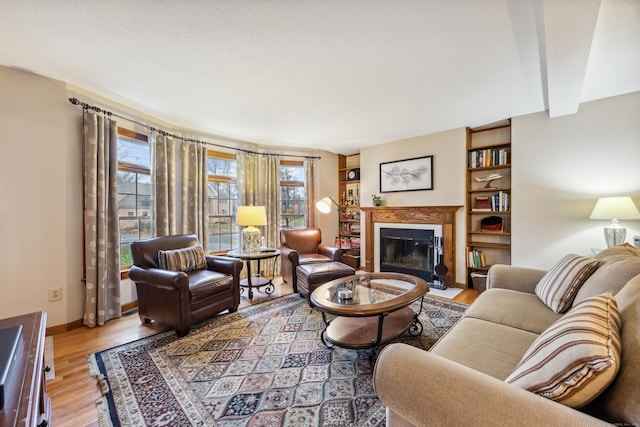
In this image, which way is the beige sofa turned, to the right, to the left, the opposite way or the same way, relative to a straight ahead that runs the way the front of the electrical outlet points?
the opposite way

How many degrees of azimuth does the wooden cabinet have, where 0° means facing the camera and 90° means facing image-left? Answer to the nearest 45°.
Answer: approximately 270°

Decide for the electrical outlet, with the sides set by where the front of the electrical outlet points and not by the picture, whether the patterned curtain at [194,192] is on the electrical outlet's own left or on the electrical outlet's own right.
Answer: on the electrical outlet's own left

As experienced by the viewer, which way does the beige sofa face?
facing to the left of the viewer

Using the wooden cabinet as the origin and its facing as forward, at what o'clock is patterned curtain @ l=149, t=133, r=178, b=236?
The patterned curtain is roughly at 10 o'clock from the wooden cabinet.

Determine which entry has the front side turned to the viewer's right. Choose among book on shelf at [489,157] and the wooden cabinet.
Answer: the wooden cabinet

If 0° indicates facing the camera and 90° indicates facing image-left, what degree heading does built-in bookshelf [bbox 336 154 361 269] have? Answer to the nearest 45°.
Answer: approximately 45°

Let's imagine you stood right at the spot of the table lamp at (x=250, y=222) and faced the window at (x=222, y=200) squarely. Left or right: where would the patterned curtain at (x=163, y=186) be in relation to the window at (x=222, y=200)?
left
